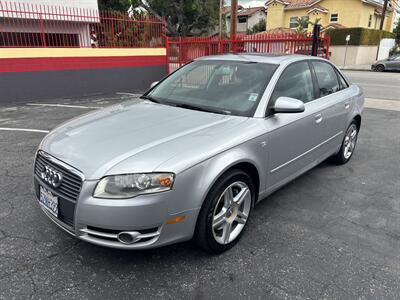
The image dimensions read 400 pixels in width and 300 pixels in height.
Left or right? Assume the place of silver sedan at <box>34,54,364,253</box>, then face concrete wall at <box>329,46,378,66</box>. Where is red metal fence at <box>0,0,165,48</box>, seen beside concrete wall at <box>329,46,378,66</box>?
left

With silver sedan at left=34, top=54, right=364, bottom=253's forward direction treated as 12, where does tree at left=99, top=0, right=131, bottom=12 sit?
The tree is roughly at 4 o'clock from the silver sedan.

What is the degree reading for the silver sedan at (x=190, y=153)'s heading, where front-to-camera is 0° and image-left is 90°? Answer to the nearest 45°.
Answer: approximately 45°

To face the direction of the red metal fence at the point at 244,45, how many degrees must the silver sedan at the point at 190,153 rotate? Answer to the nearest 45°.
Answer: approximately 135° to its right

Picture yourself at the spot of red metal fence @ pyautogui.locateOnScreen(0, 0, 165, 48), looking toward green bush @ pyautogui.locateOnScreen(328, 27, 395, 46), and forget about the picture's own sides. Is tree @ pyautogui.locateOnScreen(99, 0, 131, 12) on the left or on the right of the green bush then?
left

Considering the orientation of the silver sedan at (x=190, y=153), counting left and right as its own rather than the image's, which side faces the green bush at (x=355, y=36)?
back

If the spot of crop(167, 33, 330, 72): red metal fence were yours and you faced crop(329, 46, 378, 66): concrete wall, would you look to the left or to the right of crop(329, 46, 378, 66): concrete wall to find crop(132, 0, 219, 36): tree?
left

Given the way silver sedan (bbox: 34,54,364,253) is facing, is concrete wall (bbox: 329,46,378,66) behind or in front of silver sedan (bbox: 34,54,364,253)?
behind
